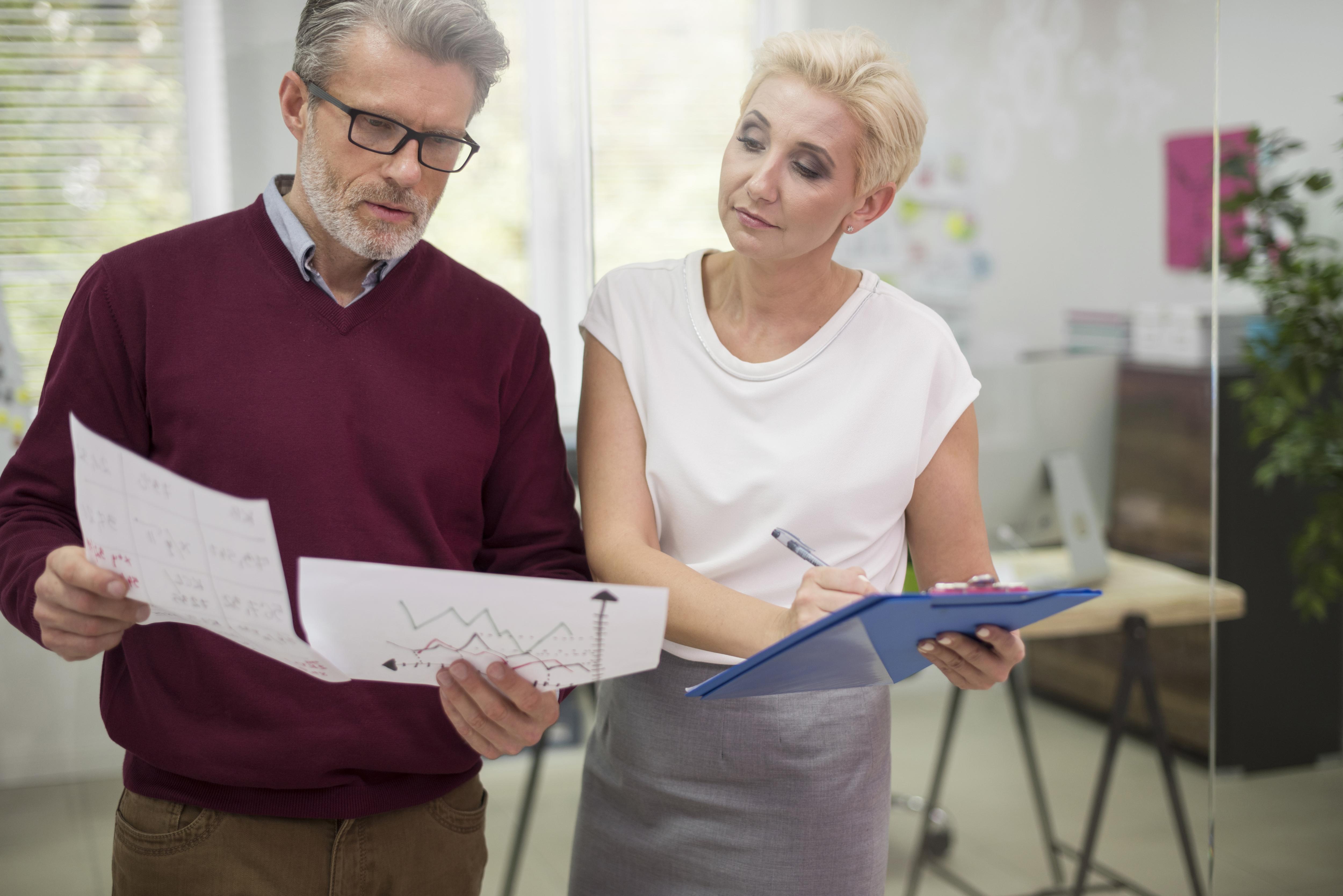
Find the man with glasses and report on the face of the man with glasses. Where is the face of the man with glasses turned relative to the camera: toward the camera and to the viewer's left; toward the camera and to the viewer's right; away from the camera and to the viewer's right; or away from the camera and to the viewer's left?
toward the camera and to the viewer's right

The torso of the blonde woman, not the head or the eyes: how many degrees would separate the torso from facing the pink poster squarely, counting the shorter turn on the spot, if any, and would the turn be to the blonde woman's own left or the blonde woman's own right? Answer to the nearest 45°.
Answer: approximately 135° to the blonde woman's own left

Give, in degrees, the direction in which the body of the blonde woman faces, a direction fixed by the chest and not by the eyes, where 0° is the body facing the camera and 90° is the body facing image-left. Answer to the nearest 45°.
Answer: approximately 0°

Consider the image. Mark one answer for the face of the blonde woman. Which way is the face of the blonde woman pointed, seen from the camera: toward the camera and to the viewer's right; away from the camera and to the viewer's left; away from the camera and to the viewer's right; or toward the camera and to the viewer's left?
toward the camera and to the viewer's left

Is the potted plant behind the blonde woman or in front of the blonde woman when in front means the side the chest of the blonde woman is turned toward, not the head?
behind
